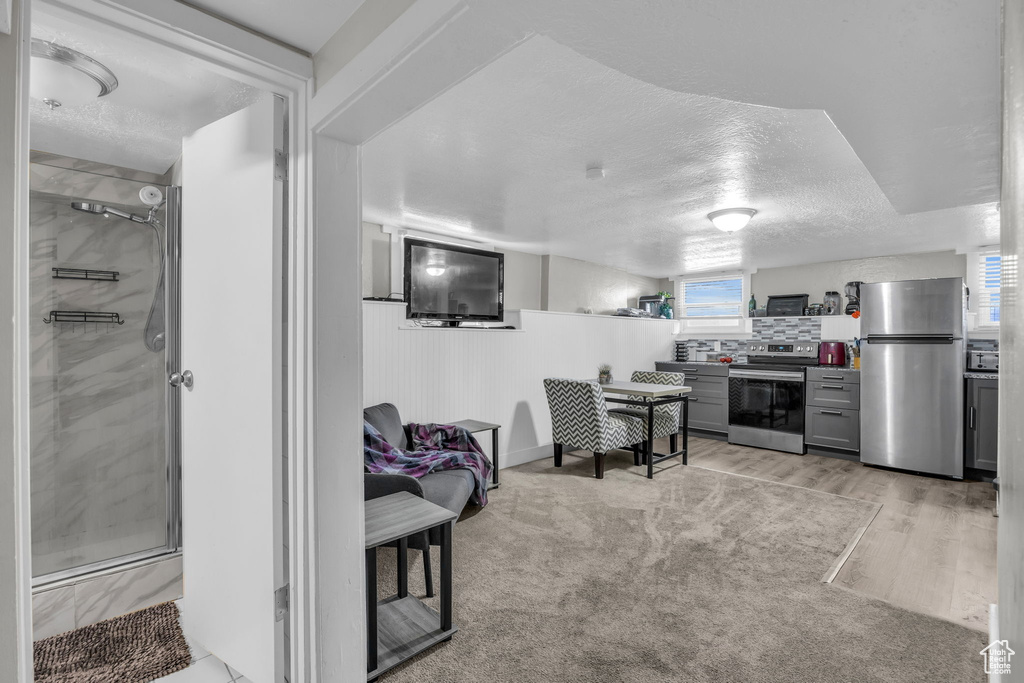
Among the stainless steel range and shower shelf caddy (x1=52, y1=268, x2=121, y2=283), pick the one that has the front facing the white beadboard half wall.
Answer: the stainless steel range

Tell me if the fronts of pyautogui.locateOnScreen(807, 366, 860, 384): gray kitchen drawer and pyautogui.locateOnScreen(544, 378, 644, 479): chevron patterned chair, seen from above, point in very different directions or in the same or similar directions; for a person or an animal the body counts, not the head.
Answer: very different directions

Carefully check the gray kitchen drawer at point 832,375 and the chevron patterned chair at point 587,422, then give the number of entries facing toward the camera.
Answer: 1

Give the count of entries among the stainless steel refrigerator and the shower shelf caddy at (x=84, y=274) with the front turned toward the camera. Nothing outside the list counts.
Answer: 2

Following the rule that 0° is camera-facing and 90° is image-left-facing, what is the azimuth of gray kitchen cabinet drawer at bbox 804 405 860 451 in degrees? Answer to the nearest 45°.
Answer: approximately 45°

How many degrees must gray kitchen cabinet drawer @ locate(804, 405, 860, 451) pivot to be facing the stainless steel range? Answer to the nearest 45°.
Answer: approximately 45° to its right

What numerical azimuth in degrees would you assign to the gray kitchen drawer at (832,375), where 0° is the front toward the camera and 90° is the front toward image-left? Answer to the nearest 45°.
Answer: approximately 0°

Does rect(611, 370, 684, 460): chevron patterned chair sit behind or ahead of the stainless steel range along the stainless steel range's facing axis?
ahead

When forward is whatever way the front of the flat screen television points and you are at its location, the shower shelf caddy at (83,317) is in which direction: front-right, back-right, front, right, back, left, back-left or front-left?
right

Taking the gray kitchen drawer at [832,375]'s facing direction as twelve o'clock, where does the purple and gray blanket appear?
The purple and gray blanket is roughly at 1 o'clock from the gray kitchen drawer.

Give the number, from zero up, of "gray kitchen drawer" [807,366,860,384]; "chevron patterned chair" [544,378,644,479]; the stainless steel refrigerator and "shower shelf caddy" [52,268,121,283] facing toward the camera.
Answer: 3

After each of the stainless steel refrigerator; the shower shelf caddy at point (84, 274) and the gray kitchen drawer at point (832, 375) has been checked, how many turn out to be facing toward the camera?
3

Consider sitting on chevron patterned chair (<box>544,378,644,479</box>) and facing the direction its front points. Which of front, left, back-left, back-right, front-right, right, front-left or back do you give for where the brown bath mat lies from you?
back

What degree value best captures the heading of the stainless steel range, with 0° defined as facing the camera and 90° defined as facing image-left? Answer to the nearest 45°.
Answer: approximately 45°

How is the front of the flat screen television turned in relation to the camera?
facing the viewer and to the right of the viewer
